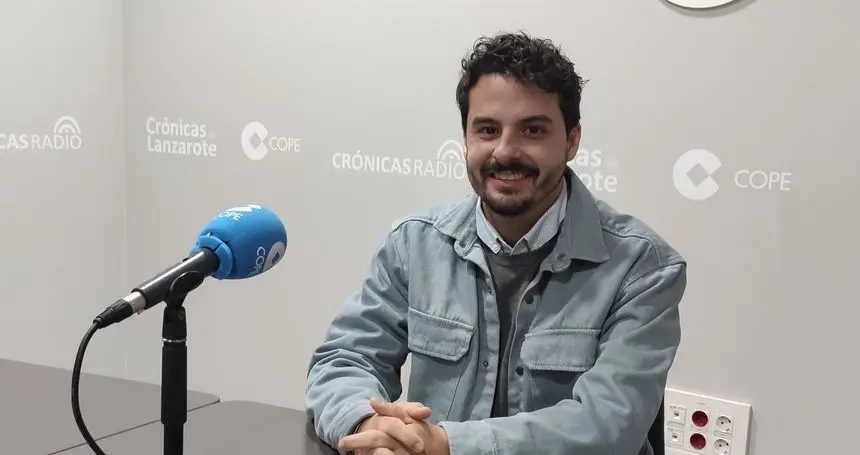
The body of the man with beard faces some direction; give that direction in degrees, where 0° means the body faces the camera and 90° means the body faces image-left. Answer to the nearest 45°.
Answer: approximately 45°

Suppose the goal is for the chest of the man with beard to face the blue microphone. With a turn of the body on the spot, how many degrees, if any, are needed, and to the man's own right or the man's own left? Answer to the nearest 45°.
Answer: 0° — they already face it

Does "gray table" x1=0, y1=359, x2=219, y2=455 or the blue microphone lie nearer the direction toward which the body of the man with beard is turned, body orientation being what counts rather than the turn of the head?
the blue microphone

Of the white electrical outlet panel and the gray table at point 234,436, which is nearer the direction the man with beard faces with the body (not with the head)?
the gray table

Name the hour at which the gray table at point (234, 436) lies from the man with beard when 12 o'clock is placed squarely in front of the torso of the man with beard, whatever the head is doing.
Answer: The gray table is roughly at 1 o'clock from the man with beard.
